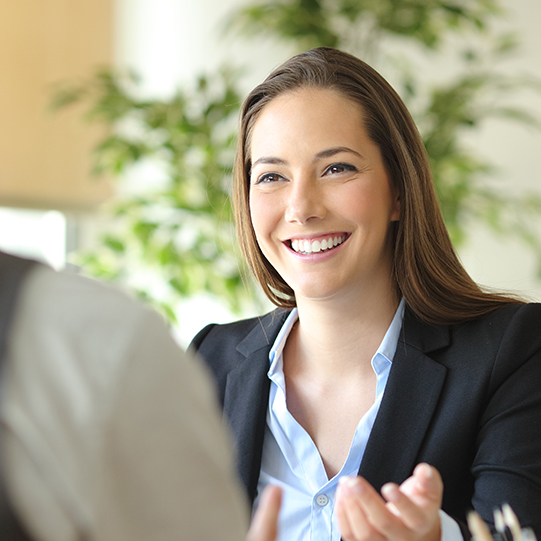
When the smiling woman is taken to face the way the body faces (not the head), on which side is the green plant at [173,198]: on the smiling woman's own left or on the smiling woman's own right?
on the smiling woman's own right

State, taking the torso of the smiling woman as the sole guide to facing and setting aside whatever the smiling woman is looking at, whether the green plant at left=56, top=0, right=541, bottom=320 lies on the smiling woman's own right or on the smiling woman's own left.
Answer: on the smiling woman's own right

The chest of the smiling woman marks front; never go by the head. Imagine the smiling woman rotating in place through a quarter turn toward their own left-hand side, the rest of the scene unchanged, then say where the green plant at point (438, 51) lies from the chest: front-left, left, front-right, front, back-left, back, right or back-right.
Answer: back-left

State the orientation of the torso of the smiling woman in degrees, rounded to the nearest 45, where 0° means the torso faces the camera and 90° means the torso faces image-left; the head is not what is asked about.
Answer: approximately 45°

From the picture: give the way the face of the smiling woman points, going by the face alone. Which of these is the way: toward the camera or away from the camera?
toward the camera
